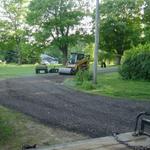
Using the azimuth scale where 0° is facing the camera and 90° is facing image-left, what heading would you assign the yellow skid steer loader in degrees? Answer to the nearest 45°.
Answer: approximately 45°

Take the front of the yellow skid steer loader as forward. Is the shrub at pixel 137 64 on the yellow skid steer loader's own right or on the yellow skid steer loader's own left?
on the yellow skid steer loader's own left
